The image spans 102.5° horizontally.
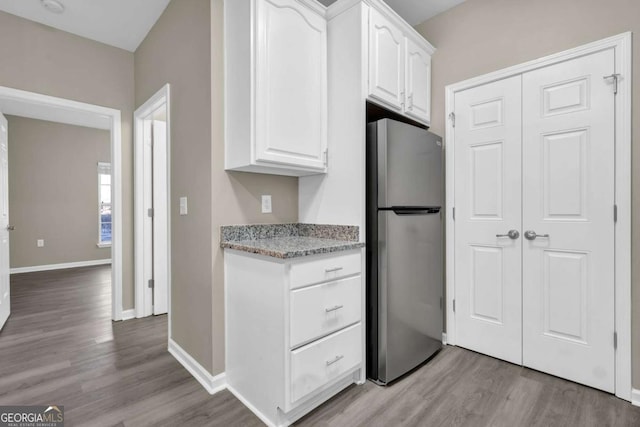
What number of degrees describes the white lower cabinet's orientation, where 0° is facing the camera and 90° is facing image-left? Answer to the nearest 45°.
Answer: approximately 315°

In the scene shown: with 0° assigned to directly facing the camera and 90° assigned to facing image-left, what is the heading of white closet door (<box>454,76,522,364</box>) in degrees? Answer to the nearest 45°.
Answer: approximately 45°

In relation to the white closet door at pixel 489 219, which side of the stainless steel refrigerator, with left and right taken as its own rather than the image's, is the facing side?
left

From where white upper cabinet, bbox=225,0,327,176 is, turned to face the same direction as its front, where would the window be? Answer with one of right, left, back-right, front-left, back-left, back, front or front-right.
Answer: back

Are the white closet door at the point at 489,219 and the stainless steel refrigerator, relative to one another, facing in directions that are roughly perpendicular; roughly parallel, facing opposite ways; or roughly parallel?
roughly perpendicular

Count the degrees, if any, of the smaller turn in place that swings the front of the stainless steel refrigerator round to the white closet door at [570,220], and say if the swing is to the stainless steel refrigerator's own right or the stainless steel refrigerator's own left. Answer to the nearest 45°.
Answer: approximately 45° to the stainless steel refrigerator's own left
